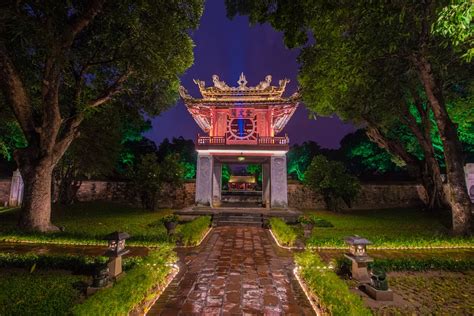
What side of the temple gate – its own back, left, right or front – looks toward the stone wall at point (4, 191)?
right

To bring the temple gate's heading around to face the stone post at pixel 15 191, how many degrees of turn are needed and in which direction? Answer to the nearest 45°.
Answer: approximately 90° to its right

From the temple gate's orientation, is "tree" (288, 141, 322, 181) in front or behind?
behind

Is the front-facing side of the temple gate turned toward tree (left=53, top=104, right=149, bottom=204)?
no

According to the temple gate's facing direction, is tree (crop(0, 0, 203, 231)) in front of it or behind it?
in front

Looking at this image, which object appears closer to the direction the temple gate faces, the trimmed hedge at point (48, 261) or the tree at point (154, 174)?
the trimmed hedge

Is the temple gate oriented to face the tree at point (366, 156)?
no

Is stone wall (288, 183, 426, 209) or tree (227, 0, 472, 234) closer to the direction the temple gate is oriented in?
the tree

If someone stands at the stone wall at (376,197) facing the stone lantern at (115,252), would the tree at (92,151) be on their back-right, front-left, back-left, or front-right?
front-right

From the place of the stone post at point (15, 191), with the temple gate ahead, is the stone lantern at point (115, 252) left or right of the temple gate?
right

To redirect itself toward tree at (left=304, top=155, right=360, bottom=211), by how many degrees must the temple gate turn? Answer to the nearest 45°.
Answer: approximately 90° to its left

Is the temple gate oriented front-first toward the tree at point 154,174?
no

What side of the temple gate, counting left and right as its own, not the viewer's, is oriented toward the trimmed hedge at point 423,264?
front

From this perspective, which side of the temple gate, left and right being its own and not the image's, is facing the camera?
front

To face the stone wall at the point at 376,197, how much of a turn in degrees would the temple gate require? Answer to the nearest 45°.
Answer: approximately 135° to its left

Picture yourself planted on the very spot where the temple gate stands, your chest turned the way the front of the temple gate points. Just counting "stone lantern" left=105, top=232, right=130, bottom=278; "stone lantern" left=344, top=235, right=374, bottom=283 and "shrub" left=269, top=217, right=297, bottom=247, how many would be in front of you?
3

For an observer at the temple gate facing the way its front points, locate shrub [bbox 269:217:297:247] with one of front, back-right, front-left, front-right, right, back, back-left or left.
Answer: front
